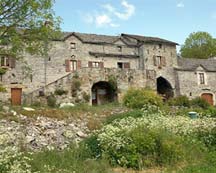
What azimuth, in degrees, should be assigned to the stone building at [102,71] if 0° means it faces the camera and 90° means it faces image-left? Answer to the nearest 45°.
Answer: approximately 0°

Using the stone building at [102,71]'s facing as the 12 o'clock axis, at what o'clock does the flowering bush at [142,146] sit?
The flowering bush is roughly at 12 o'clock from the stone building.

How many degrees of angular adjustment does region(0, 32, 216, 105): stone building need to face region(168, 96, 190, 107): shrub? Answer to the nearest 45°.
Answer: approximately 45° to its left
